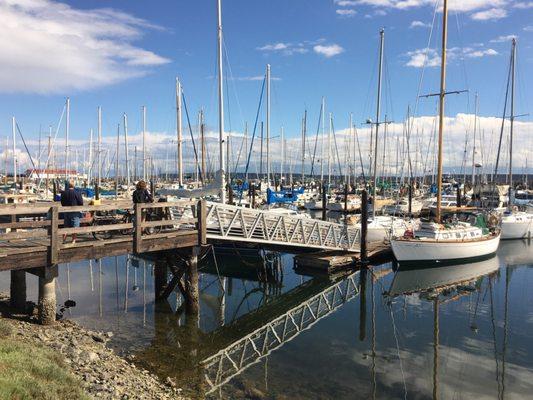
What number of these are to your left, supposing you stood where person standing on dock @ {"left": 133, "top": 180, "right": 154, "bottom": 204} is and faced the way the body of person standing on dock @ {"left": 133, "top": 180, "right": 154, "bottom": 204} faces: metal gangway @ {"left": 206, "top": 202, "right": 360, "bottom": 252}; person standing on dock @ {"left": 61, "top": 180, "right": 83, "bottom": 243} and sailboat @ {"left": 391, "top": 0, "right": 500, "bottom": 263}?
1

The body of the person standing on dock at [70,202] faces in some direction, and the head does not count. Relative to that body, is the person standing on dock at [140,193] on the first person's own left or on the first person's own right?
on the first person's own right

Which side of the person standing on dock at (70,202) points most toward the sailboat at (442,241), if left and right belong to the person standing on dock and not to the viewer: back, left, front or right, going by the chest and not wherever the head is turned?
right

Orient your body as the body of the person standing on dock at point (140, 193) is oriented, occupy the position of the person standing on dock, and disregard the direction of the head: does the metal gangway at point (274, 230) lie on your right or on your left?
on your right

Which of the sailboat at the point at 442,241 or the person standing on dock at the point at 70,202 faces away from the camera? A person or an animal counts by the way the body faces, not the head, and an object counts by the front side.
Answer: the person standing on dock

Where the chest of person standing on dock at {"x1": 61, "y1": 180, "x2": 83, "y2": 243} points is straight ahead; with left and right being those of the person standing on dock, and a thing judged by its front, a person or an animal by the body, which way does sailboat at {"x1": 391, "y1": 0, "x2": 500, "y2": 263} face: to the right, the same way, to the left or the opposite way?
to the left

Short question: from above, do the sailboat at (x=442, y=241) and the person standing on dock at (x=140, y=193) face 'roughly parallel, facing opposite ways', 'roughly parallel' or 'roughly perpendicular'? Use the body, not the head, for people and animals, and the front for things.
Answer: roughly perpendicular

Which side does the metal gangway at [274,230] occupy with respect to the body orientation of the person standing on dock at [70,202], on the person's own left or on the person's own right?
on the person's own right

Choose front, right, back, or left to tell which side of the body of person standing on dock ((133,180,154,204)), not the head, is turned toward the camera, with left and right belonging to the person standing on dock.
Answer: back

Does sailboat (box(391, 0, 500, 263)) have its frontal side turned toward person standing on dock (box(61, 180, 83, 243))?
yes

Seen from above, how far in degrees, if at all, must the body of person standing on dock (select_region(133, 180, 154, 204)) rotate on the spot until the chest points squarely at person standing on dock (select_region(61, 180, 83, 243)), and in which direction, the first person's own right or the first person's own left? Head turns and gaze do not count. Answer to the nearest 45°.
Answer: approximately 90° to the first person's own left

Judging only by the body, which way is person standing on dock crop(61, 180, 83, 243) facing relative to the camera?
away from the camera

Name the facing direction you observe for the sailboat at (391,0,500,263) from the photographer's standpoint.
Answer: facing the viewer and to the left of the viewer

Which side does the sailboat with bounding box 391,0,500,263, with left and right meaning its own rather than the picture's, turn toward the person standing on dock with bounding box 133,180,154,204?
front

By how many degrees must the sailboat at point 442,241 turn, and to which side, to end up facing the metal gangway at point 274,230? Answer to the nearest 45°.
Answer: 0° — it already faces it
